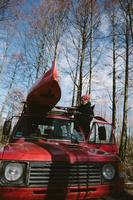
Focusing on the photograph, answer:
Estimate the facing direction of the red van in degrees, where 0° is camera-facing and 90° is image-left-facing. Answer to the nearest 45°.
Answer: approximately 0°

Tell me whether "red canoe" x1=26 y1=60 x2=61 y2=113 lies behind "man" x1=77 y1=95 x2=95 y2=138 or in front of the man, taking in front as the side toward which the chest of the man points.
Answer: in front
